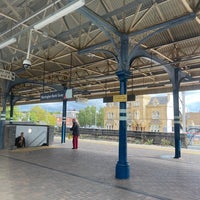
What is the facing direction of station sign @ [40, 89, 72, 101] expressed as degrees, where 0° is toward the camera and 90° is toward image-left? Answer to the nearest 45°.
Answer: approximately 45°

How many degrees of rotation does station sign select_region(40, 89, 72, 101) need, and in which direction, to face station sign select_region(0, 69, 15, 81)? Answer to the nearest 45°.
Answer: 0° — it already faces it

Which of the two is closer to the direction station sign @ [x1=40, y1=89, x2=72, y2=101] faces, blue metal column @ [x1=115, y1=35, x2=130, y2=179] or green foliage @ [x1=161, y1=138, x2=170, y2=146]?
the blue metal column

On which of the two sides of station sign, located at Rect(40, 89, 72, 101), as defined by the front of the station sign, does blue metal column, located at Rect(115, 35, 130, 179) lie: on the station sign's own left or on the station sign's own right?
on the station sign's own left

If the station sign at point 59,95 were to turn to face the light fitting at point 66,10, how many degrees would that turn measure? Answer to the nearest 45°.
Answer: approximately 45° to its left
